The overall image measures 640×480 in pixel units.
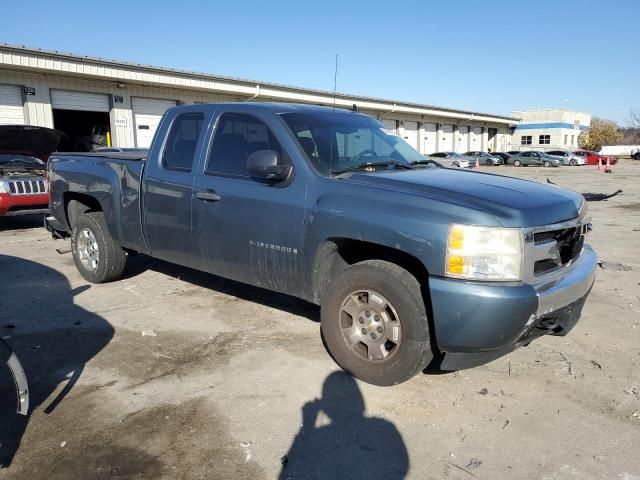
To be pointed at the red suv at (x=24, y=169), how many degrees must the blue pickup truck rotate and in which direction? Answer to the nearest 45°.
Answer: approximately 180°

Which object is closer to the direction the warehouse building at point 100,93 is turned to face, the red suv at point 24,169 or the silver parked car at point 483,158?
the red suv

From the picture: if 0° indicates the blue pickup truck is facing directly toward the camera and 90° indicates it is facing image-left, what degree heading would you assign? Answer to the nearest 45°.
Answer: approximately 315°

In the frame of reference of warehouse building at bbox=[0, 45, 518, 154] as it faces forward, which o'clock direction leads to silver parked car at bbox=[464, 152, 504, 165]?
The silver parked car is roughly at 9 o'clock from the warehouse building.
